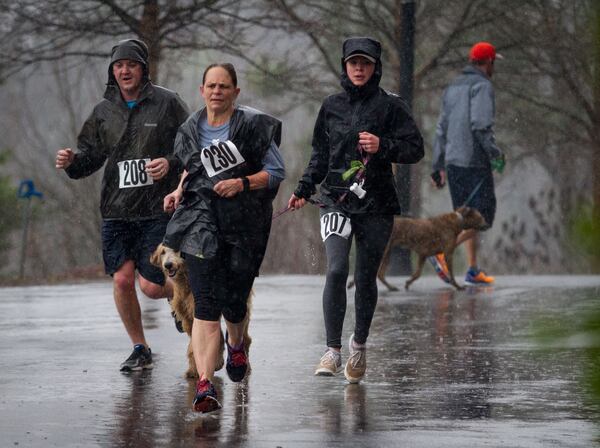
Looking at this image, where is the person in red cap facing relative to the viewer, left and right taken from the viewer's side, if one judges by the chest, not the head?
facing away from the viewer and to the right of the viewer

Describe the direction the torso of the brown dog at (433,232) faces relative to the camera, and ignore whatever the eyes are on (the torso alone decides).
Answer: to the viewer's right

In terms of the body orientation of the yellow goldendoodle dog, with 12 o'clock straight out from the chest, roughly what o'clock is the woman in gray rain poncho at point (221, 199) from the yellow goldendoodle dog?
The woman in gray rain poncho is roughly at 10 o'clock from the yellow goldendoodle dog.

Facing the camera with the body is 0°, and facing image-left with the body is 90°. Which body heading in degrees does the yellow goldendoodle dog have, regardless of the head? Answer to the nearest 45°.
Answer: approximately 45°

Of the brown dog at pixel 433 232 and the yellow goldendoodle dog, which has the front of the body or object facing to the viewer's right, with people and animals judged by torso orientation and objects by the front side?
the brown dog

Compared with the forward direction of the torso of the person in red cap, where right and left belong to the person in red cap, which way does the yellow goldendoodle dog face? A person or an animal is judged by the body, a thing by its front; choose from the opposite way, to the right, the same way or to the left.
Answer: the opposite way

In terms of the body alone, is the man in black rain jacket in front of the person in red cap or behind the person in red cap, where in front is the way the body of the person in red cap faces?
behind
